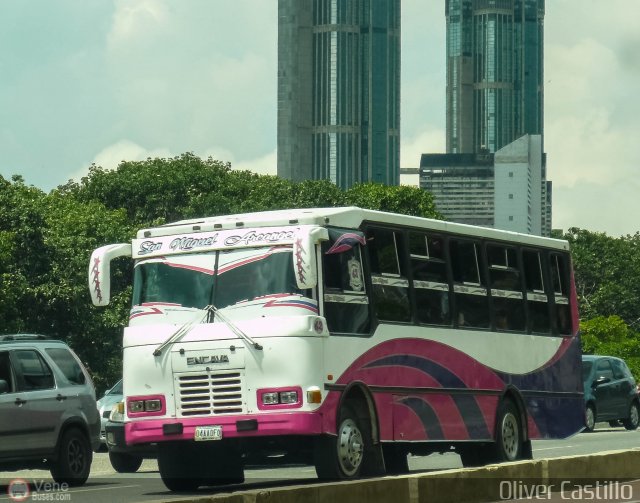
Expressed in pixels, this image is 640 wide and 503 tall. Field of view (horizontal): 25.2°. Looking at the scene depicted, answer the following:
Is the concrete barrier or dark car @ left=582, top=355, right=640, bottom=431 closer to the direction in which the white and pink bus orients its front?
the concrete barrier

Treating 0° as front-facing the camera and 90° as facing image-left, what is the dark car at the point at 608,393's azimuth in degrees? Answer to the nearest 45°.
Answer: approximately 45°

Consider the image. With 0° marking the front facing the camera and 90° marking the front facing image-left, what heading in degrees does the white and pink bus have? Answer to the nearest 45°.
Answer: approximately 45°
